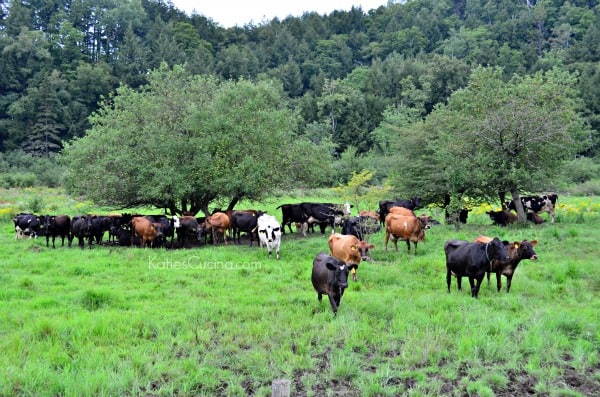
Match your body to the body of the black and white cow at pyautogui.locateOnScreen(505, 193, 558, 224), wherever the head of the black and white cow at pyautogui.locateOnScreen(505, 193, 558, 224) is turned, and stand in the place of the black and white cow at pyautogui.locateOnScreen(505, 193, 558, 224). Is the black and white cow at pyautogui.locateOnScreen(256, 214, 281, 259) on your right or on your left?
on your left

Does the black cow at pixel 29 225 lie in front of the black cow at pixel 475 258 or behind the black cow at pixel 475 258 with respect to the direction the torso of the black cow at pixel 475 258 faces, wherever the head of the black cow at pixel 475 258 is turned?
behind

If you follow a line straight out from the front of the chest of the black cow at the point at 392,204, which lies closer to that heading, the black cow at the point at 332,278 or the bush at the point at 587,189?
the bush

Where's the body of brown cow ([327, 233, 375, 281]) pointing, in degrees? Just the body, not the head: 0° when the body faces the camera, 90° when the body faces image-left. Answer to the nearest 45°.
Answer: approximately 315°

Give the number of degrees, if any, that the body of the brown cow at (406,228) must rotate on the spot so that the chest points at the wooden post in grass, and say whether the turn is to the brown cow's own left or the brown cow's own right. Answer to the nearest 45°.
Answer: approximately 90° to the brown cow's own right

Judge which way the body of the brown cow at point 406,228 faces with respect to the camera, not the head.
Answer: to the viewer's right

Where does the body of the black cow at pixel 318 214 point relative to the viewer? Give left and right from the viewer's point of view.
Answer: facing to the right of the viewer

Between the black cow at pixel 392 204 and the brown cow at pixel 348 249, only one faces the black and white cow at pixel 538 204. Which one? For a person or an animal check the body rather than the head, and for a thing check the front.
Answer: the black cow

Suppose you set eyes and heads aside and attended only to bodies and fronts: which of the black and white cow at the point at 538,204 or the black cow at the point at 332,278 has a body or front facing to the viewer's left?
the black and white cow

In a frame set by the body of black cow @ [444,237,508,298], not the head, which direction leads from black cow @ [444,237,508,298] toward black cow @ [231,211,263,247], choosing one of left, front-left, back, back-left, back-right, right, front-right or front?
back

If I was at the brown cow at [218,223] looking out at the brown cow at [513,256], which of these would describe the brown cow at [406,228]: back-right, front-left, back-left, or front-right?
front-left

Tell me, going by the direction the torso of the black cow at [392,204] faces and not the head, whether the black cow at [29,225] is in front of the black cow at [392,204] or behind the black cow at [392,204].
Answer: behind

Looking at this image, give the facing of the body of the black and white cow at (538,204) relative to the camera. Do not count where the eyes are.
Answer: to the viewer's left
